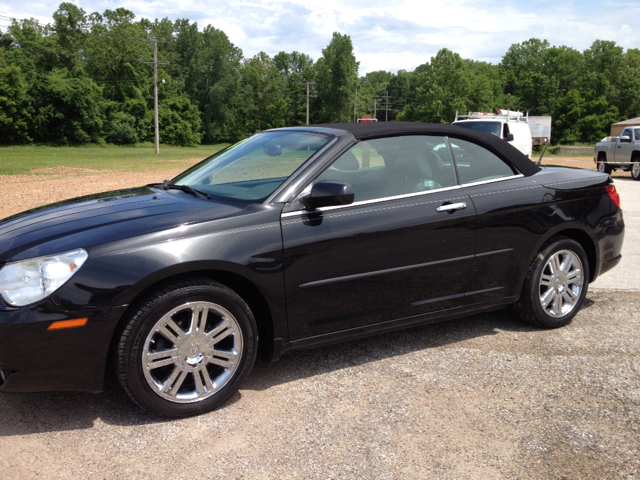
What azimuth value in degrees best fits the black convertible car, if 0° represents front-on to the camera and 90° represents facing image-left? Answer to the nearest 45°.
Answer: approximately 45°

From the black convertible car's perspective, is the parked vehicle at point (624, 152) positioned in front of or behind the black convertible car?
behind
